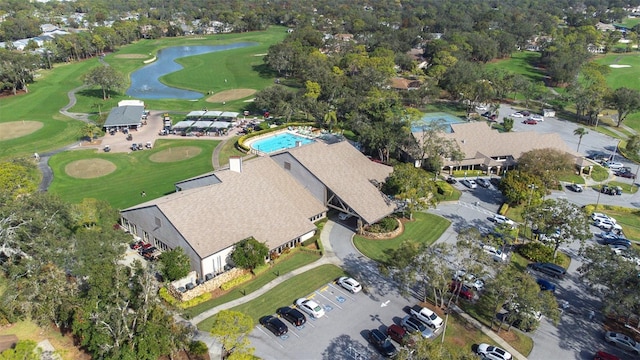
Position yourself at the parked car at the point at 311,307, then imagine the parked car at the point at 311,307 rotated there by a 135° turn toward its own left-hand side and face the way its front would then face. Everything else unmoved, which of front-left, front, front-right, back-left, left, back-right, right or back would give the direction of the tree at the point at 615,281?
left

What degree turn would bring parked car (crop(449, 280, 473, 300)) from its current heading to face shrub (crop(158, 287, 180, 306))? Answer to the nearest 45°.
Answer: approximately 90° to its right

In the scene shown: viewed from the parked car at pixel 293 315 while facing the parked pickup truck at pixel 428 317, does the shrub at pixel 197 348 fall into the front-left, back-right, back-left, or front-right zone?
back-right

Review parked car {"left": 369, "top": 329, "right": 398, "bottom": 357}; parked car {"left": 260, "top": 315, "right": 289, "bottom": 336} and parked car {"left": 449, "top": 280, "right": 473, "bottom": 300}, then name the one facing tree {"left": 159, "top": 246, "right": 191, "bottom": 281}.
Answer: parked car {"left": 260, "top": 315, "right": 289, "bottom": 336}

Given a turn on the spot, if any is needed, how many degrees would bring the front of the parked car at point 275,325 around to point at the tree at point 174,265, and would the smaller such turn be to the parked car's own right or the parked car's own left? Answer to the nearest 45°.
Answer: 0° — it already faces it

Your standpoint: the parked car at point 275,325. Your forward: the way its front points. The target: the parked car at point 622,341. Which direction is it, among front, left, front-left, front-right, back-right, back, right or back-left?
back-right

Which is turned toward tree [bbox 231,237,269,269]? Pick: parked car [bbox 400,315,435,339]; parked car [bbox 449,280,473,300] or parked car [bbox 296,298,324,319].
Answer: parked car [bbox 296,298,324,319]

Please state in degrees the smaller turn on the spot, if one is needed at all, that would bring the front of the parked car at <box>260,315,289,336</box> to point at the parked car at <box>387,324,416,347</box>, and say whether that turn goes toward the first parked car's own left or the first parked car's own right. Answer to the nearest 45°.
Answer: approximately 135° to the first parked car's own right

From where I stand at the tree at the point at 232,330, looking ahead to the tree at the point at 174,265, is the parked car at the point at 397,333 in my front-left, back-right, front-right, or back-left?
back-right

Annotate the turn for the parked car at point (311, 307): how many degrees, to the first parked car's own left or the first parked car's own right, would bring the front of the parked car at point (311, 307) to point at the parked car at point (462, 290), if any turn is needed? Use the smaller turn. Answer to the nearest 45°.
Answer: approximately 135° to the first parked car's own right
